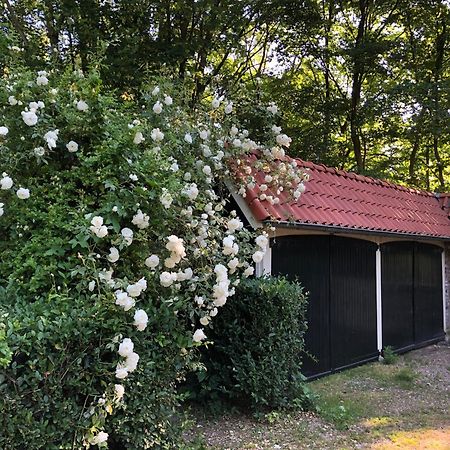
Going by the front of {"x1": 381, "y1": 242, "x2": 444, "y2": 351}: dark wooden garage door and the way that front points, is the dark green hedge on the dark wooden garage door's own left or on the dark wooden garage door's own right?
on the dark wooden garage door's own right

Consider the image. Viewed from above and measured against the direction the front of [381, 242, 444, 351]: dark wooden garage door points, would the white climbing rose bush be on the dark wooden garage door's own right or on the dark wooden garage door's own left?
on the dark wooden garage door's own right

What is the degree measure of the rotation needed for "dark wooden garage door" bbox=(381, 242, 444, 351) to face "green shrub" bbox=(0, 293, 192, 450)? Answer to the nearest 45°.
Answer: approximately 45° to its right

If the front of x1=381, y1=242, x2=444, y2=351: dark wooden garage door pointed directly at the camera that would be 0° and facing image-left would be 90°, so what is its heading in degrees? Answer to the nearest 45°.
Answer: approximately 315°
